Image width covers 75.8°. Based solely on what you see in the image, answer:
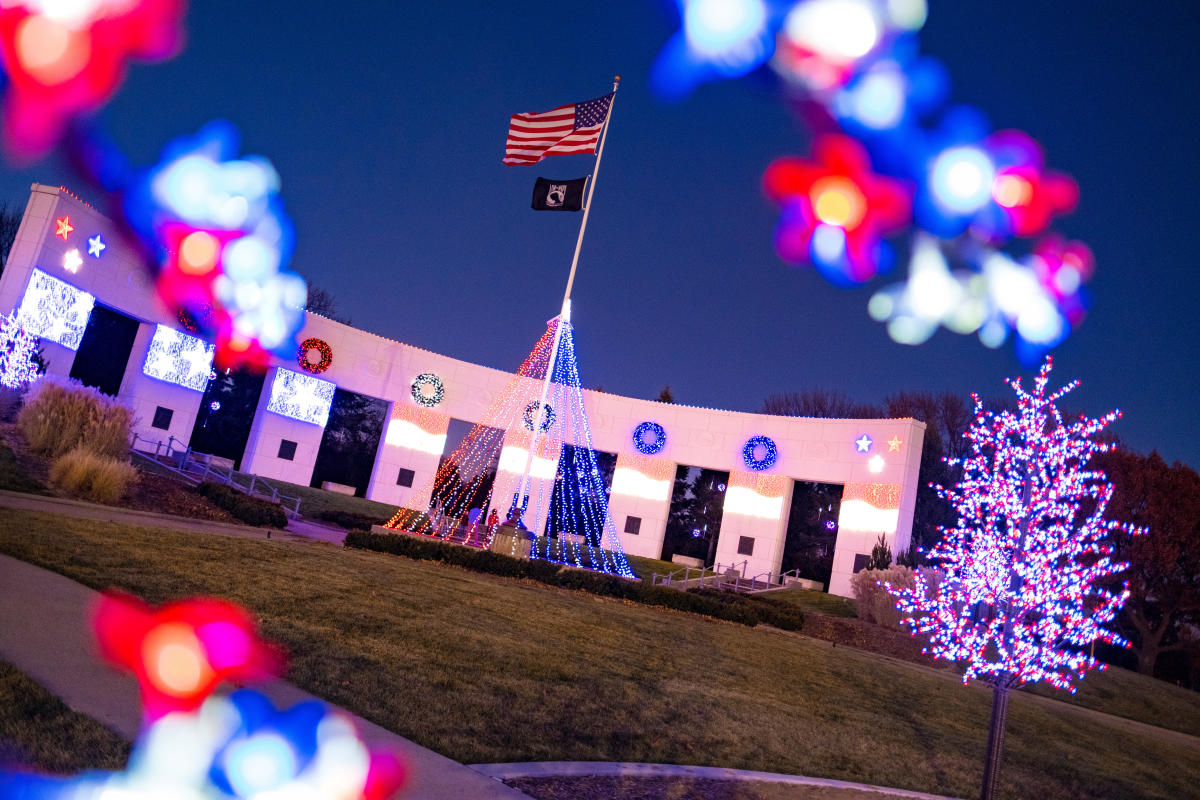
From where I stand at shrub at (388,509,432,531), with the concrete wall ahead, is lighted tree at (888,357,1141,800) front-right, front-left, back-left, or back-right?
back-right

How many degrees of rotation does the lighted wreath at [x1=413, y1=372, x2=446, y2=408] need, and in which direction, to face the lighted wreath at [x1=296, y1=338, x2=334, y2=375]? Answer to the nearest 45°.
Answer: approximately 90° to its right

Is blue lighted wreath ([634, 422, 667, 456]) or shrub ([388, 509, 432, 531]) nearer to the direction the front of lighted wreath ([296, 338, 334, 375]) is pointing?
the shrub

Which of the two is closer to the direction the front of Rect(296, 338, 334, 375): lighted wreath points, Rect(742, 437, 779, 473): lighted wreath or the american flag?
the american flag

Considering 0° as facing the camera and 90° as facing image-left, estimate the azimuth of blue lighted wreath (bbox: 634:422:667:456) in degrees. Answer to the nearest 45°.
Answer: approximately 0°
